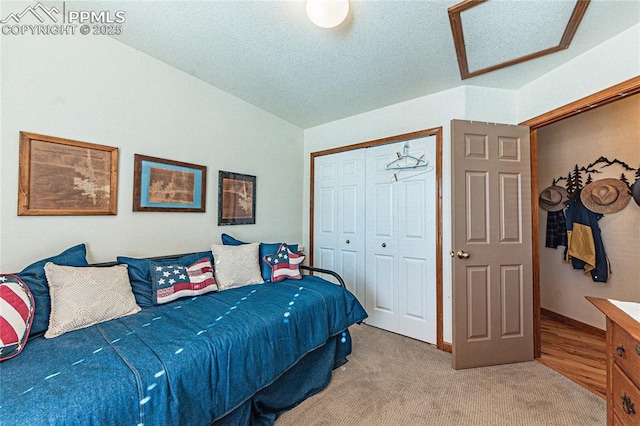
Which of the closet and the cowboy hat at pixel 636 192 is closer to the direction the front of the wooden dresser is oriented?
the closet

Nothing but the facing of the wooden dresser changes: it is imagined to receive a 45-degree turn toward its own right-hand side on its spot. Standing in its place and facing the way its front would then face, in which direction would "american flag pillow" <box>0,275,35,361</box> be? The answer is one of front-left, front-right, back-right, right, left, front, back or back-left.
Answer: front-left

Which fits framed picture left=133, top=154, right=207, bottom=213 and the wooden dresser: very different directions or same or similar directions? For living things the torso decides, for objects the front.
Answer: very different directions

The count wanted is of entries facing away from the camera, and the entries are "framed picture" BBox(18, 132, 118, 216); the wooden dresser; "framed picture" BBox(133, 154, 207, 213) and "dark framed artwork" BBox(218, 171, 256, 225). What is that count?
0

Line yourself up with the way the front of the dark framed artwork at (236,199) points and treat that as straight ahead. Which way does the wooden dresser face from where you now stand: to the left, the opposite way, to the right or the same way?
the opposite way

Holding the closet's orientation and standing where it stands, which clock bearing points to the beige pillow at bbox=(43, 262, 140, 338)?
The beige pillow is roughly at 12 o'clock from the closet.

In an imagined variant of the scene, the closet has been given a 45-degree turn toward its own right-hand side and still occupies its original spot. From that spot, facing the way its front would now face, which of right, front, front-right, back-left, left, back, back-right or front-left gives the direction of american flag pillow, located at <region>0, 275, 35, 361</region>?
front-left

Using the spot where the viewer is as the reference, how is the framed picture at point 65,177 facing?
facing the viewer and to the right of the viewer

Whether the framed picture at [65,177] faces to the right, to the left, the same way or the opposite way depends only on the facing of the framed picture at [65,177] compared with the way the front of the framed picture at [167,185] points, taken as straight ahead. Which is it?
the same way

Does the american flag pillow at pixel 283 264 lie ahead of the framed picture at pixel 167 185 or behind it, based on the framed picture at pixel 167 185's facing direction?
ahead

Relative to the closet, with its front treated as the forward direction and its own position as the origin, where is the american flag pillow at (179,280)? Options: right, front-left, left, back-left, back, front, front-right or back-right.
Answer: front

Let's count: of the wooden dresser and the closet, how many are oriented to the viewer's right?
0

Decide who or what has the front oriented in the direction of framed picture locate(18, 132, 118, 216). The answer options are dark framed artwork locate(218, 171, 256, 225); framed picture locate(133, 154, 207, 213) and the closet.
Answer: the closet

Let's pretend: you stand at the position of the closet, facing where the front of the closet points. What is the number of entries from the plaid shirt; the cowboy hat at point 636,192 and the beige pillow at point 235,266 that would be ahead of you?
1
